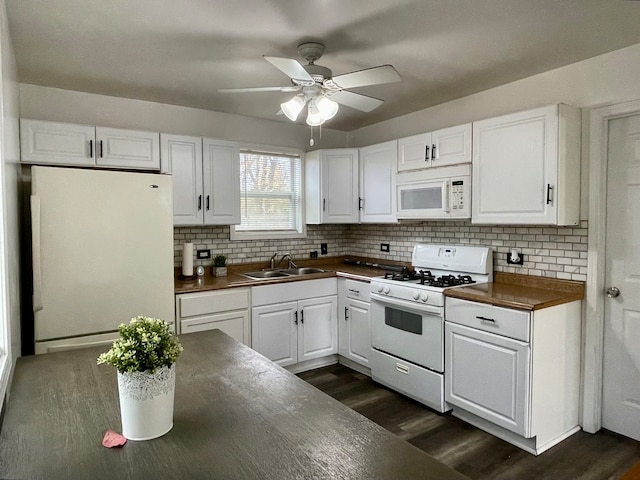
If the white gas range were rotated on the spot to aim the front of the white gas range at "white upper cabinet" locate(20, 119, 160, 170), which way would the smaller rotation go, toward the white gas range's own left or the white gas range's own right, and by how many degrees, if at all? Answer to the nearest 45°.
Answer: approximately 45° to the white gas range's own right

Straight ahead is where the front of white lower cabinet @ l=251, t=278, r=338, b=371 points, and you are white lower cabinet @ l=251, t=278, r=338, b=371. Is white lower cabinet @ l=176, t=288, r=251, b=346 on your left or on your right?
on your right

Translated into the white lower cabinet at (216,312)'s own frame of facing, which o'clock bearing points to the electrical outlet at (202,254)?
The electrical outlet is roughly at 7 o'clock from the white lower cabinet.

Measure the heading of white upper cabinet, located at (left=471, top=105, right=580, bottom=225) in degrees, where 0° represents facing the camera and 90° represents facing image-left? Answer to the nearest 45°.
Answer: approximately 45°

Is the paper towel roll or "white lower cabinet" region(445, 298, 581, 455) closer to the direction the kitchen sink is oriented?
the white lower cabinet

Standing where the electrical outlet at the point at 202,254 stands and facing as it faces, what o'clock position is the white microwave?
The white microwave is roughly at 10 o'clock from the electrical outlet.

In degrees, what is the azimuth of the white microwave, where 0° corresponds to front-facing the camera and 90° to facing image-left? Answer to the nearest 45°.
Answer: approximately 45°

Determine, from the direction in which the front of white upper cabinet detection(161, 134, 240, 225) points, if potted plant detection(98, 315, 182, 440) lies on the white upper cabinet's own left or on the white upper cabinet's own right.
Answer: on the white upper cabinet's own right

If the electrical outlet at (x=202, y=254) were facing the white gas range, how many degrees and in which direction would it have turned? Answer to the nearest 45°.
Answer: approximately 45° to its left
